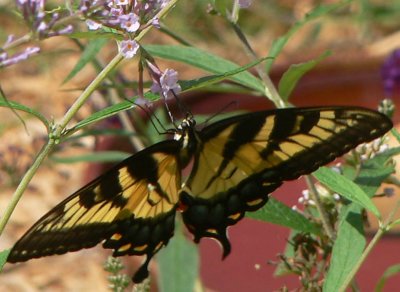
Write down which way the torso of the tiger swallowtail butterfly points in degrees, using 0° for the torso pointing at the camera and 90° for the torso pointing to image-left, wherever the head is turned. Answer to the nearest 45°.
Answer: approximately 180°

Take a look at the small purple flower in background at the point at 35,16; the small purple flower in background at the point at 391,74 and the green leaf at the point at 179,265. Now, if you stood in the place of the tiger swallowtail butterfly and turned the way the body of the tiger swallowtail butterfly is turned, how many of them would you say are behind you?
1
